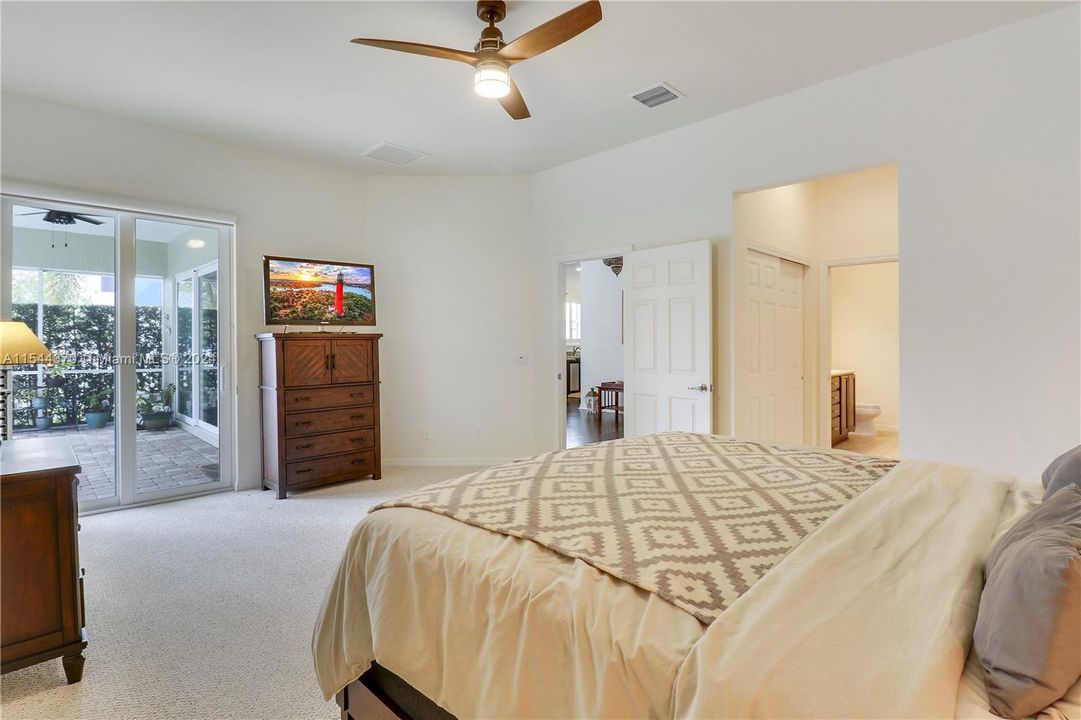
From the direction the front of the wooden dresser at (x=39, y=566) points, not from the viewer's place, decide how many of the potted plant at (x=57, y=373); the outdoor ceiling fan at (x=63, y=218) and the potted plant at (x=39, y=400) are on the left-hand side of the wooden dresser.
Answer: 3

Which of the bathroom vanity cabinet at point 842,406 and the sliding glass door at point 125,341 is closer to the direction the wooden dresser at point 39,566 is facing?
the bathroom vanity cabinet

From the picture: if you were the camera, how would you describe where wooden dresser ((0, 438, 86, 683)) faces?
facing to the right of the viewer

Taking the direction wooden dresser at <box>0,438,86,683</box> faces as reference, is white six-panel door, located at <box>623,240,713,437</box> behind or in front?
in front

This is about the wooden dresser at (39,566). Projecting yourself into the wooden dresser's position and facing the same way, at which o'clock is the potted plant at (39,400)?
The potted plant is roughly at 9 o'clock from the wooden dresser.

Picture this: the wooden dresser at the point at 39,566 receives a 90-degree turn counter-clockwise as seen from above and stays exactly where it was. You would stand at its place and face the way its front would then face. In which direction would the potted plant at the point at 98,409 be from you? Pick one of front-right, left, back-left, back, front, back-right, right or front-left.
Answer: front

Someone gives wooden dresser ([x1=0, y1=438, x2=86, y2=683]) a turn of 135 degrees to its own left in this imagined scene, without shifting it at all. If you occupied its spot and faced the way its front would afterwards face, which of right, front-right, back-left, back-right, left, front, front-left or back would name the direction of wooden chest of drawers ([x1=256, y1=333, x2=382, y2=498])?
right

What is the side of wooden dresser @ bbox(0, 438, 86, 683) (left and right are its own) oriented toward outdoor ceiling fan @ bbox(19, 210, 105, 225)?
left
